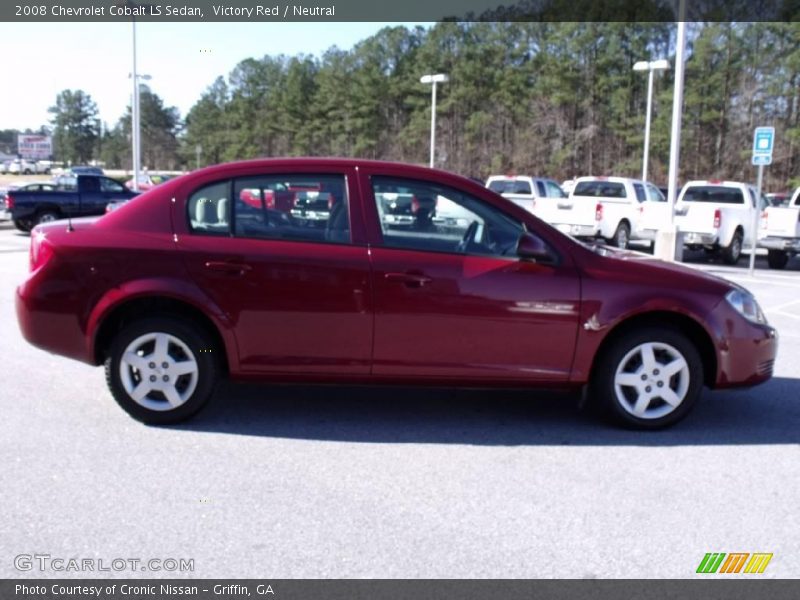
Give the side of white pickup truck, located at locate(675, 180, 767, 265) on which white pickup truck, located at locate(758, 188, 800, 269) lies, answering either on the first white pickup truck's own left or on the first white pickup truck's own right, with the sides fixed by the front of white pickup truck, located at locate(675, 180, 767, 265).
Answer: on the first white pickup truck's own right

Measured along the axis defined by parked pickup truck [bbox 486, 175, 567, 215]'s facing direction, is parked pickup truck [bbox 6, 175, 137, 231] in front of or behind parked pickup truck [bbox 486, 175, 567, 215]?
behind

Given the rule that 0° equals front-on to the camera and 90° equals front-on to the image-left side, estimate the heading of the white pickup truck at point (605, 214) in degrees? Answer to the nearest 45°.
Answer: approximately 225°

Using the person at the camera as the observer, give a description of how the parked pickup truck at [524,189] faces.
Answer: facing away from the viewer and to the right of the viewer

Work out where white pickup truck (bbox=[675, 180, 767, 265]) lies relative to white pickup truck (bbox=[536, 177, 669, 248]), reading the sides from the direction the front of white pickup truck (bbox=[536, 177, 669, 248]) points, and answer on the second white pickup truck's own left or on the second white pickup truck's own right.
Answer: on the second white pickup truck's own right

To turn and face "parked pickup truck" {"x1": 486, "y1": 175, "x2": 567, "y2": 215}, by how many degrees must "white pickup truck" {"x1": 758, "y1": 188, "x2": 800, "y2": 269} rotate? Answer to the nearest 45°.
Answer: approximately 90° to its left

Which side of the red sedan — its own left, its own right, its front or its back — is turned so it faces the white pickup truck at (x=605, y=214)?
left

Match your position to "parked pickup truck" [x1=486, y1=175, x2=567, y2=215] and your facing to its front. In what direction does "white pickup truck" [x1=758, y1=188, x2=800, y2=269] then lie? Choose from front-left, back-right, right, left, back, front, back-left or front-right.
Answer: right

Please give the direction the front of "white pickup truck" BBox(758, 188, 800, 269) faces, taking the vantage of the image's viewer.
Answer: facing away from the viewer and to the right of the viewer

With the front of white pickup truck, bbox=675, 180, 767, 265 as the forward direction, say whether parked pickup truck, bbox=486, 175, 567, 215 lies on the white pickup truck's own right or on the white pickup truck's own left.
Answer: on the white pickup truck's own left

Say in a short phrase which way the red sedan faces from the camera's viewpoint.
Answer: facing to the right of the viewer

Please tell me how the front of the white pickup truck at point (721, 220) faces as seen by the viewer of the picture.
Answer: facing away from the viewer and to the right of the viewer

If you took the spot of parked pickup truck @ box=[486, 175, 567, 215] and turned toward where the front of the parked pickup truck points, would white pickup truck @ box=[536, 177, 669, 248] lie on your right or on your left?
on your right
